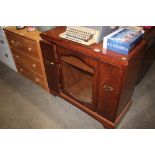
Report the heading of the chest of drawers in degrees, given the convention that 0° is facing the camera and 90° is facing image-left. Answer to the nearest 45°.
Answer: approximately 45°

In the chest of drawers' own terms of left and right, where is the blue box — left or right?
on its left

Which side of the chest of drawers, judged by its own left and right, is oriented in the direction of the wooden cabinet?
left

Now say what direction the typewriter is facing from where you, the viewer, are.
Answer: facing the viewer and to the left of the viewer

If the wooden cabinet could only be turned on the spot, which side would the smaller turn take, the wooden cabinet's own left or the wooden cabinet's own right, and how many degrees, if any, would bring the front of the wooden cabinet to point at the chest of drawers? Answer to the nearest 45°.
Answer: approximately 90° to the wooden cabinet's own right
